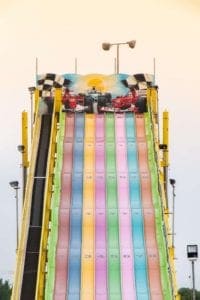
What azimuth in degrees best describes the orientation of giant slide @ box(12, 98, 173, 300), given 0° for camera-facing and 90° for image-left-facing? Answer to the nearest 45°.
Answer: approximately 0°
